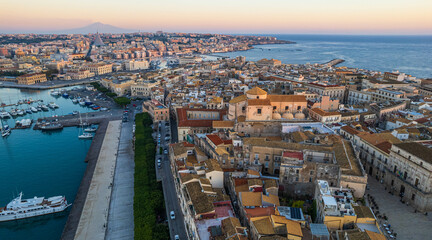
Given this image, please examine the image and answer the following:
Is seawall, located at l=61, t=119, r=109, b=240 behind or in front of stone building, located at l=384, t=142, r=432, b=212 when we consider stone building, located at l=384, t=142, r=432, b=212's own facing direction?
in front

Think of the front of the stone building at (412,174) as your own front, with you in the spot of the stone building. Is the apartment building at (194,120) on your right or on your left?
on your right

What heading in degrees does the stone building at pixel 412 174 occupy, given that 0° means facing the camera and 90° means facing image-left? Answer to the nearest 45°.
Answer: approximately 45°

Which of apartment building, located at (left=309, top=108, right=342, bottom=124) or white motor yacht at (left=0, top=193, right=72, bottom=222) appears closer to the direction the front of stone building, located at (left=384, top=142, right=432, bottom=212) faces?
the white motor yacht

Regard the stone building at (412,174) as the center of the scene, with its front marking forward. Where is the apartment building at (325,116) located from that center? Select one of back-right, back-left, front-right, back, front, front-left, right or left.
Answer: right

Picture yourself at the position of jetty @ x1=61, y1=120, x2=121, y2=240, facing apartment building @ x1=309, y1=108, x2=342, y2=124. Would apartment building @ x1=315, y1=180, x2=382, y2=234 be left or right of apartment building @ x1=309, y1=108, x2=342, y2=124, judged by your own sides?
right

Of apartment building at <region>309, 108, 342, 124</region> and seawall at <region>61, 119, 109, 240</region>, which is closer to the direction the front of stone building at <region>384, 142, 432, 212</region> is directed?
the seawall

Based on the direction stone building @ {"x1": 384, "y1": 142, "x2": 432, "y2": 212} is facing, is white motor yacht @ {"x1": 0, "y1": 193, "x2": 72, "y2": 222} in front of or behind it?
in front

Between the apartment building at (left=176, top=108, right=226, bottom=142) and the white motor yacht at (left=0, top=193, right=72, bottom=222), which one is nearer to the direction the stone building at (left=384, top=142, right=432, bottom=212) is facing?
the white motor yacht

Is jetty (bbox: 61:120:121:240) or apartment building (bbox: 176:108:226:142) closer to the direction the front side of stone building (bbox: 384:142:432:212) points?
the jetty

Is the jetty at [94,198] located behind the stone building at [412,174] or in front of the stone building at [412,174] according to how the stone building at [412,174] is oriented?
in front
